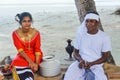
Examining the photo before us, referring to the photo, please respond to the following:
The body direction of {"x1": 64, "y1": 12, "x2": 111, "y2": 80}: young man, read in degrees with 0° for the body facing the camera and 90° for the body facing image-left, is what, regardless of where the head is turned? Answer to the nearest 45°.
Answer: approximately 0°

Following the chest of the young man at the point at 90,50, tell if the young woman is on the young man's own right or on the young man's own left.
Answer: on the young man's own right
